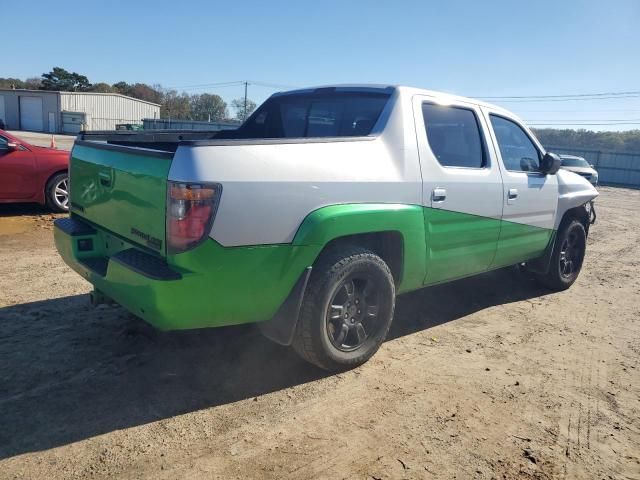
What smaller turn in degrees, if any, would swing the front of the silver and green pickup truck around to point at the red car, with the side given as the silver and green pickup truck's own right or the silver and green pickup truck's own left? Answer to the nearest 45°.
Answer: approximately 90° to the silver and green pickup truck's own left

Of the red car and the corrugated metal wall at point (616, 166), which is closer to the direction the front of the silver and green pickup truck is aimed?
the corrugated metal wall

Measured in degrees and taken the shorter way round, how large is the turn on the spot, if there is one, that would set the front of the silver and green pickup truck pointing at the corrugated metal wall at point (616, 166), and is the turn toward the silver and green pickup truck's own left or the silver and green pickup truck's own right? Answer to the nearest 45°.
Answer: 0° — it already faces it

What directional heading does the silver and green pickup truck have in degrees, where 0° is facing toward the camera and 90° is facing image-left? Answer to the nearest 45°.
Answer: approximately 225°
